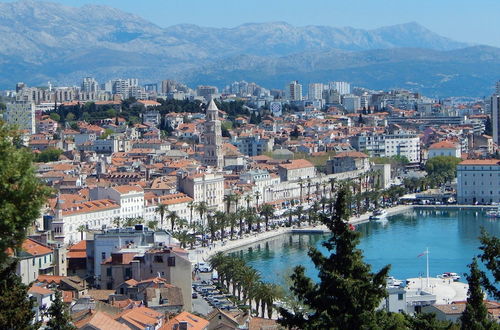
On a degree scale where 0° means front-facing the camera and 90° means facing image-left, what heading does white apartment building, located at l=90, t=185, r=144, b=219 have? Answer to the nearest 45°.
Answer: approximately 315°

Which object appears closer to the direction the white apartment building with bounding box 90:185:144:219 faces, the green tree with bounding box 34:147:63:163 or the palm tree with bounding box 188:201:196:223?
the palm tree

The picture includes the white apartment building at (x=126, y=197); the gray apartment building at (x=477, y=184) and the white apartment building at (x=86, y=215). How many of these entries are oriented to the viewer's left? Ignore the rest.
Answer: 0

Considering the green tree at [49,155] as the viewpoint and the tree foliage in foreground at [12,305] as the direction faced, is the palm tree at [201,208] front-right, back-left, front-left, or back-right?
front-left

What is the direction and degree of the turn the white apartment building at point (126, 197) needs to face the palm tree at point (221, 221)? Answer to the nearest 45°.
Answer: approximately 45° to its left

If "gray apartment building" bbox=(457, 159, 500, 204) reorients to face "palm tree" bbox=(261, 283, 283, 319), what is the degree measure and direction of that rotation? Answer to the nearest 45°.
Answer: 0° — it already faces it

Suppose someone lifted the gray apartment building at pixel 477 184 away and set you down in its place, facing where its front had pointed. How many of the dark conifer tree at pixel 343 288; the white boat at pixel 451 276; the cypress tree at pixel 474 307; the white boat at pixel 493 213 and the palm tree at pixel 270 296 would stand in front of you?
5

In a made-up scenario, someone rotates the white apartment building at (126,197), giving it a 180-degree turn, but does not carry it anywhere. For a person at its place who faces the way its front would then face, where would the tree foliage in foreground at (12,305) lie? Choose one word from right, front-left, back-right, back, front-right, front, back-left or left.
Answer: back-left

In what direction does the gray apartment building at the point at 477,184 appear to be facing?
toward the camera

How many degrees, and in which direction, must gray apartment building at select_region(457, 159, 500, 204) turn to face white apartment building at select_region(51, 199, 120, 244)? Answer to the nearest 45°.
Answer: approximately 45° to its right

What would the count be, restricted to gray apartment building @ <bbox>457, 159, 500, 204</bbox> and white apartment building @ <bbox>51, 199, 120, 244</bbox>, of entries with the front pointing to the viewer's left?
0

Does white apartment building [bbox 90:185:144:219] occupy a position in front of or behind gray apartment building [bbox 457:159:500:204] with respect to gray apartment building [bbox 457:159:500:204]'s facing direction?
in front

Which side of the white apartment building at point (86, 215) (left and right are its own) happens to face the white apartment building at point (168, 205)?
left

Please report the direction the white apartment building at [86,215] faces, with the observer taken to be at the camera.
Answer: facing the viewer and to the right of the viewer

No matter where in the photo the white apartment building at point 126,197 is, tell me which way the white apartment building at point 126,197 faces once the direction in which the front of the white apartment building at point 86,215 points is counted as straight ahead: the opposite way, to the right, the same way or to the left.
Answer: the same way

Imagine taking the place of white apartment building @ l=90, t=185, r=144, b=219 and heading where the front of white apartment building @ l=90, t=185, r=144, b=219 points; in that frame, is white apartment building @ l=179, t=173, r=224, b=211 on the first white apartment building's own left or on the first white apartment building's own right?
on the first white apartment building's own left
